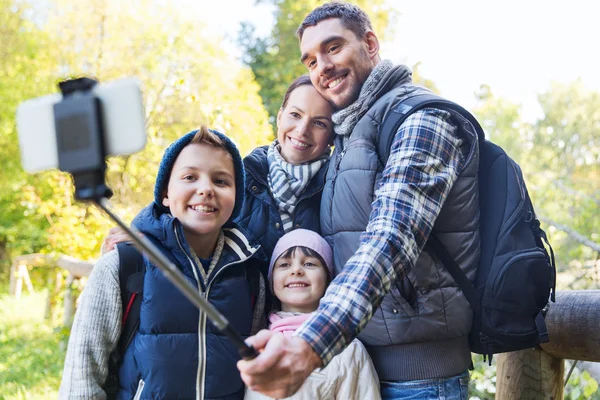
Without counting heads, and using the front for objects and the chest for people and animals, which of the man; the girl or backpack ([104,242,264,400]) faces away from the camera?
the backpack

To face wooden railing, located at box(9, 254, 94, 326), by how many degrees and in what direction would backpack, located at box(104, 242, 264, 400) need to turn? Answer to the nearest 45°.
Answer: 0° — it already faces it

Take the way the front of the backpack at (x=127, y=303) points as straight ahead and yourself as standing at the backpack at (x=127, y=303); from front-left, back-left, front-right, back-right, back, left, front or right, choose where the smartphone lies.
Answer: back

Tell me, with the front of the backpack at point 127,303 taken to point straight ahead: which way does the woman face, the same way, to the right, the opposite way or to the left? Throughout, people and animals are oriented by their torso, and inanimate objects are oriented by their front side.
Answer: the opposite way

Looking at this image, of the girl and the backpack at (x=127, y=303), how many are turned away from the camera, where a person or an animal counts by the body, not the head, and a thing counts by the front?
1

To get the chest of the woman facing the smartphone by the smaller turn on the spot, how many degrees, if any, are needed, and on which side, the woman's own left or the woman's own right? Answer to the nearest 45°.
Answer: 0° — they already face it

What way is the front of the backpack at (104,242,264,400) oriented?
away from the camera

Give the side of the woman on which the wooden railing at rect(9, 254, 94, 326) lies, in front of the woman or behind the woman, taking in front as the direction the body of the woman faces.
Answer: behind

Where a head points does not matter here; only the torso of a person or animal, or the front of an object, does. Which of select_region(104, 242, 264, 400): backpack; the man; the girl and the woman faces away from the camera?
the backpack

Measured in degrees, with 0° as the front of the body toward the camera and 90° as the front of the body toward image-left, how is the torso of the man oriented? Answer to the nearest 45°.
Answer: approximately 45°
